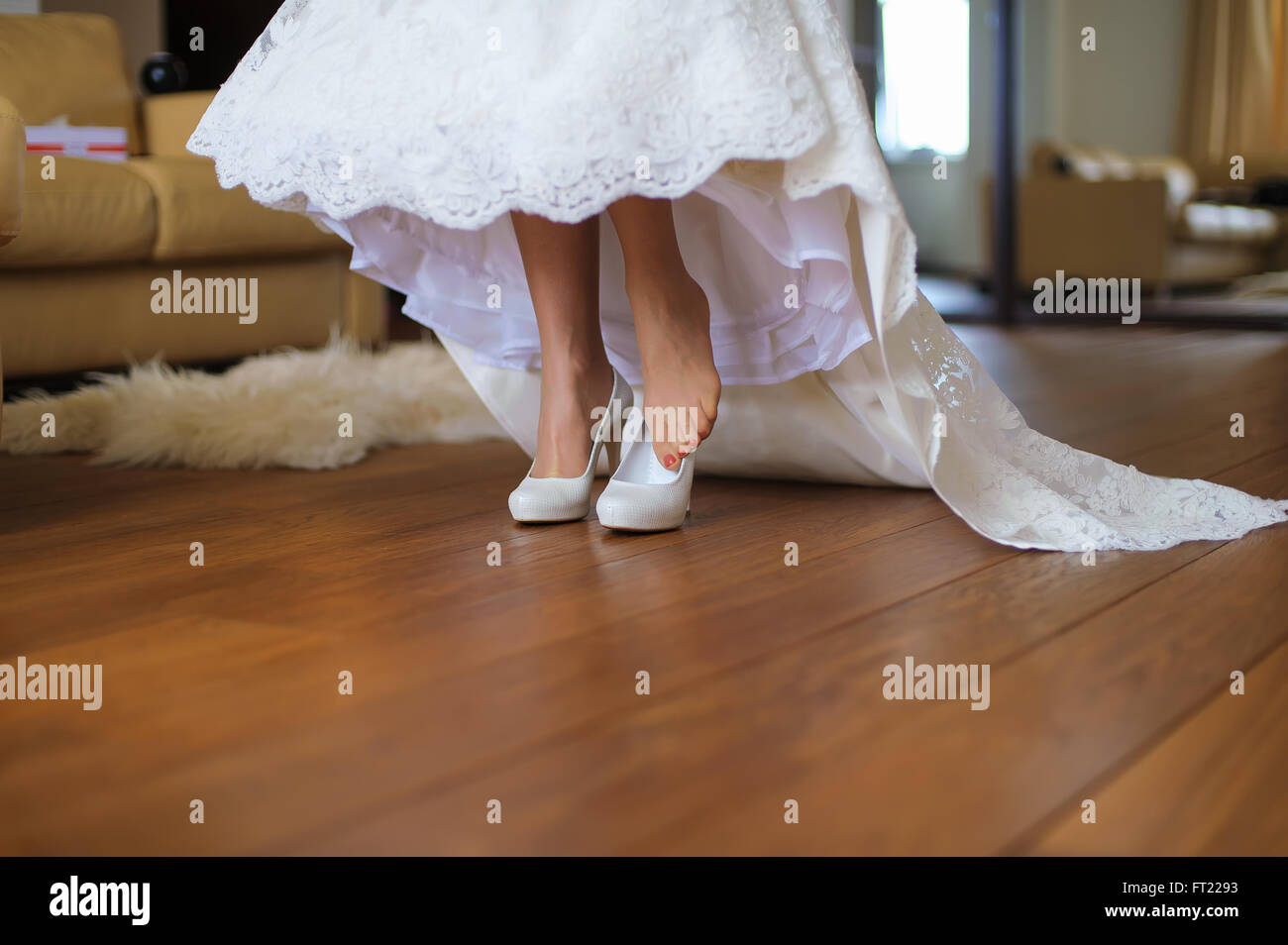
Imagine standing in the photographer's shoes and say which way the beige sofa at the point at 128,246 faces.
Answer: facing the viewer and to the right of the viewer

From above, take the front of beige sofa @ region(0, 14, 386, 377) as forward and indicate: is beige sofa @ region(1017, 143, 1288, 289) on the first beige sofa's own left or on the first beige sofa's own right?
on the first beige sofa's own left

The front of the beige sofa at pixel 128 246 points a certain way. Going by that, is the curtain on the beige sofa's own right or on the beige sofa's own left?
on the beige sofa's own left
